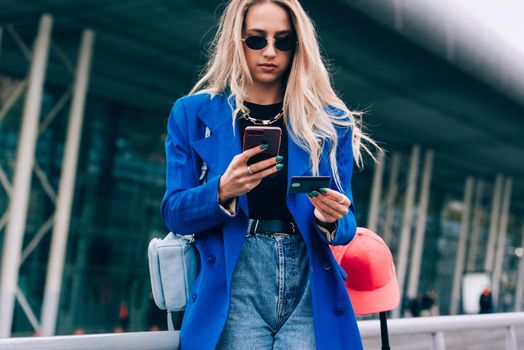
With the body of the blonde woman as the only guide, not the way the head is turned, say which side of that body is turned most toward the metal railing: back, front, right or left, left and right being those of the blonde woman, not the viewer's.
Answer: back

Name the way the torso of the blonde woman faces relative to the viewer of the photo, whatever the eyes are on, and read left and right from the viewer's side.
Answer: facing the viewer
